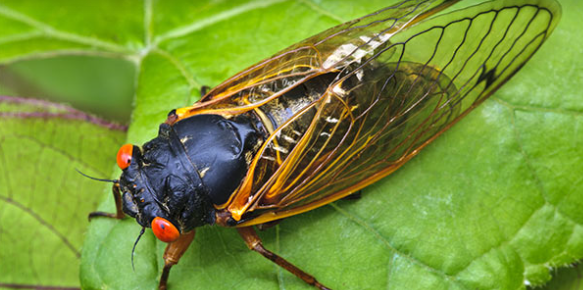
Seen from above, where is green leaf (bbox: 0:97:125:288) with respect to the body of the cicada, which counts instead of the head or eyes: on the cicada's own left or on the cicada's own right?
on the cicada's own right

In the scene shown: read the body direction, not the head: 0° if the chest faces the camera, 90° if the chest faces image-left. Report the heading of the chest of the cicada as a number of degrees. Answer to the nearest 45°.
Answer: approximately 45°
